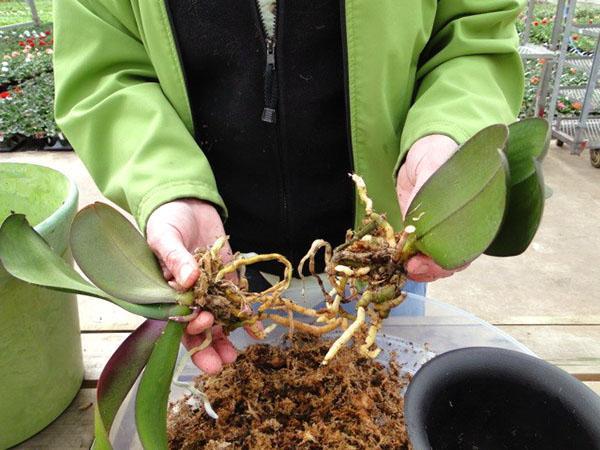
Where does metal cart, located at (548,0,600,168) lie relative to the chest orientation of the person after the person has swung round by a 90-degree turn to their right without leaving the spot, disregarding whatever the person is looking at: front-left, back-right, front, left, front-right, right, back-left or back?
back-right

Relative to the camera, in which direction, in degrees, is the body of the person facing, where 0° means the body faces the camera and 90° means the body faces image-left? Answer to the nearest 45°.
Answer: approximately 0°
